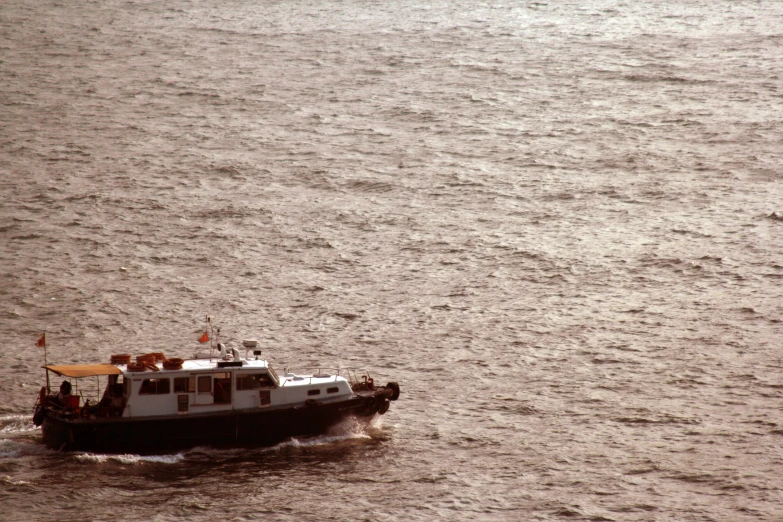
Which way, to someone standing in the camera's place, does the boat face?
facing to the right of the viewer
